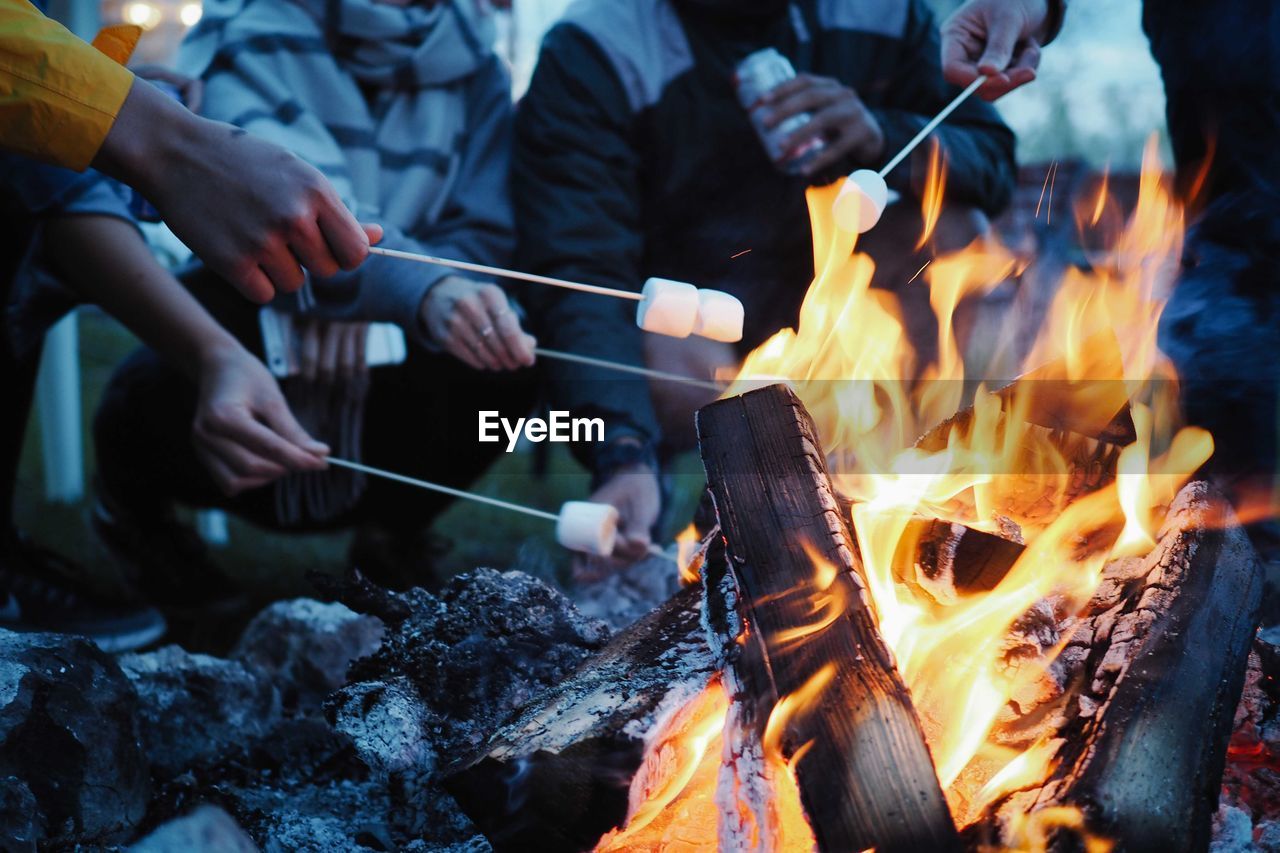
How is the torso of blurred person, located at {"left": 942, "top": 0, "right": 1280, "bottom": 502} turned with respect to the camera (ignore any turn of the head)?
to the viewer's left

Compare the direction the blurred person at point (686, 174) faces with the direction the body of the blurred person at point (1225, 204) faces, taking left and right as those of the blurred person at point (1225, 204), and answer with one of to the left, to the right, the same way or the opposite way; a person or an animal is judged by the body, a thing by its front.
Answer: to the left

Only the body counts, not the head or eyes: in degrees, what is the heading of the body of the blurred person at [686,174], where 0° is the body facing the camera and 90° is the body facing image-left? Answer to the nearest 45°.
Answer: approximately 0°

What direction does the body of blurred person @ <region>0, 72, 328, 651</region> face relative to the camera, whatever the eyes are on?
to the viewer's right

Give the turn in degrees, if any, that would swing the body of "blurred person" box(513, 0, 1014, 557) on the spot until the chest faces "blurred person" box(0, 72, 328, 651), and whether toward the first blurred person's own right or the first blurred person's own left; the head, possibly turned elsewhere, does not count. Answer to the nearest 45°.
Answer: approximately 45° to the first blurred person's own right
